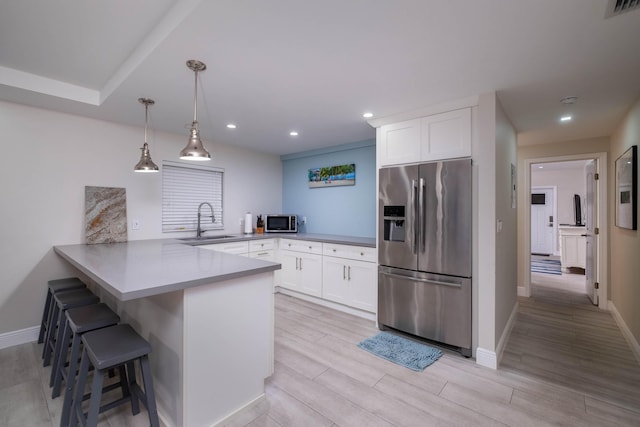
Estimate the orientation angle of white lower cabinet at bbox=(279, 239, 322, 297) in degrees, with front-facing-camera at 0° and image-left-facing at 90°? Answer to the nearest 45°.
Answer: approximately 45°

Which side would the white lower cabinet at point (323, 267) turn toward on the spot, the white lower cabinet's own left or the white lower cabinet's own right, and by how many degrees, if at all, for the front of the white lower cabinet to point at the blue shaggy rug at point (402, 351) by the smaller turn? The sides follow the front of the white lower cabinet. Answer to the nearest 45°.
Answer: approximately 90° to the white lower cabinet's own left

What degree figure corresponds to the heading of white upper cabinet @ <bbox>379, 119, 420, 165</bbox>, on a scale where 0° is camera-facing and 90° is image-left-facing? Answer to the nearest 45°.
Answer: approximately 45°

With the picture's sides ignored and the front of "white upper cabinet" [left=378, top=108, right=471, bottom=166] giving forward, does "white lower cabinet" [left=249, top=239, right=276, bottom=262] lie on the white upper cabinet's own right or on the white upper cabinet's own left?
on the white upper cabinet's own right

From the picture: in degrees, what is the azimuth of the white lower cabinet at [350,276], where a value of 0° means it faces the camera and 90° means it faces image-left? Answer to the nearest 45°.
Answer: approximately 45°

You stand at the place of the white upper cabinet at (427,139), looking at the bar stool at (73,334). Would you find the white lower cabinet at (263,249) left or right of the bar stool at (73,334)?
right
